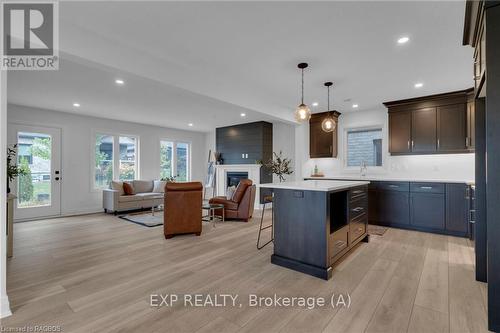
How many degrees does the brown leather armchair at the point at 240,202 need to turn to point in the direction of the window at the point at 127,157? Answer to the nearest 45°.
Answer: approximately 45° to its right

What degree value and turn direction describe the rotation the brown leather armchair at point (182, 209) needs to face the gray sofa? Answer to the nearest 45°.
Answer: approximately 45° to its left

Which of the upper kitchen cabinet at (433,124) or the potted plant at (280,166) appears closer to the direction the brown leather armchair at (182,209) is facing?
the potted plant

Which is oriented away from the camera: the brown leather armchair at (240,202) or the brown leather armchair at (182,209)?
the brown leather armchair at (182,209)

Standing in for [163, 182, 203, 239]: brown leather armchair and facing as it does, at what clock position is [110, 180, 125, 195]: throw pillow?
The throw pillow is roughly at 11 o'clock from the brown leather armchair.

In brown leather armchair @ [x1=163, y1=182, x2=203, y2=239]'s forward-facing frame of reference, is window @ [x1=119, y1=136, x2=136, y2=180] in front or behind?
in front

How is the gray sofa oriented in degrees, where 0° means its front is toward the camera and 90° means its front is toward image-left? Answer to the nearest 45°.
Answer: approximately 315°

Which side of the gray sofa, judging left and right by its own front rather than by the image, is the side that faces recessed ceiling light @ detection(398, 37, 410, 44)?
front

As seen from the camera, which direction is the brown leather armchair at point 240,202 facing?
to the viewer's left

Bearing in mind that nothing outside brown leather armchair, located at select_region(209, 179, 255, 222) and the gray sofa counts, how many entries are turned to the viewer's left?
1

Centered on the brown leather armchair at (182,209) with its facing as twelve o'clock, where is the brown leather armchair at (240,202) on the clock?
the brown leather armchair at (240,202) is roughly at 2 o'clock from the brown leather armchair at (182,209).

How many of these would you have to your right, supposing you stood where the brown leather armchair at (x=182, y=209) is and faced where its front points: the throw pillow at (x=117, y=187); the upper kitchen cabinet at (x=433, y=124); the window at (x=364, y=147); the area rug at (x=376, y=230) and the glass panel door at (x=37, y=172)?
3

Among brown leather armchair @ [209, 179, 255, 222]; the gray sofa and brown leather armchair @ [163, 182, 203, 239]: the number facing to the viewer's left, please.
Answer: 1

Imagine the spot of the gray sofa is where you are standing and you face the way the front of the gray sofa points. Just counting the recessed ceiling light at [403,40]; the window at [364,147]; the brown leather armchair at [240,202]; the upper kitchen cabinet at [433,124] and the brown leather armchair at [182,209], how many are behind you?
0

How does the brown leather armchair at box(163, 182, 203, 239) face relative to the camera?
away from the camera

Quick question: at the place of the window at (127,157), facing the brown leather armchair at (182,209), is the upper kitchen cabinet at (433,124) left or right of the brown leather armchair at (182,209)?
left

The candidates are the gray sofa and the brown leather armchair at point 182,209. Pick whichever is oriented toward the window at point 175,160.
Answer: the brown leather armchair

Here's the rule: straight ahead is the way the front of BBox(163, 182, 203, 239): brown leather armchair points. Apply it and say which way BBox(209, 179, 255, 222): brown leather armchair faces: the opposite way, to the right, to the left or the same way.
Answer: to the left

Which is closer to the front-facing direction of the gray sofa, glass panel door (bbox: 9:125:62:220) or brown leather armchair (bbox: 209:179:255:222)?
the brown leather armchair

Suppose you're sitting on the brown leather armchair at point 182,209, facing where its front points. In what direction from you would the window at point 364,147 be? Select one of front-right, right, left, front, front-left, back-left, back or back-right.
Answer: right
